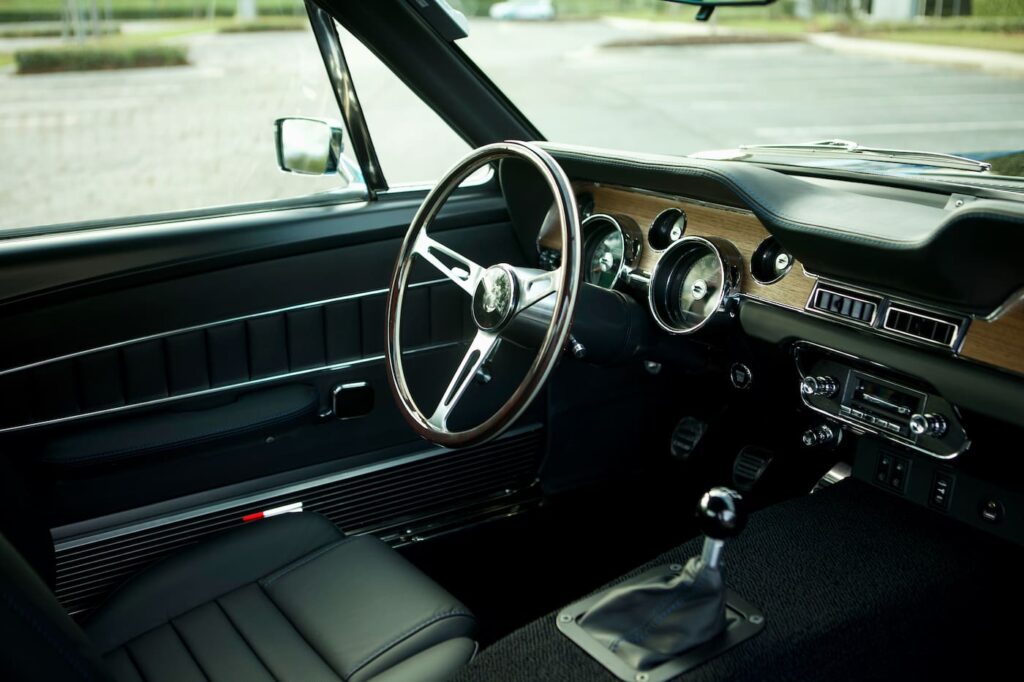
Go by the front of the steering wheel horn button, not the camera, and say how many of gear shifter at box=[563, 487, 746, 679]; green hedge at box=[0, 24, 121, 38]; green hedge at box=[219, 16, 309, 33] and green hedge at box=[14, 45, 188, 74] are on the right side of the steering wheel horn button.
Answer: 3

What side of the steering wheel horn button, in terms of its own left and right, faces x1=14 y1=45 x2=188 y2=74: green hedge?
right

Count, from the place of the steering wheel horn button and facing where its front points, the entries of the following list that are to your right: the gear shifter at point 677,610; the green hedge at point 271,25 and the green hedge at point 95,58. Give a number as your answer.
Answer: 2

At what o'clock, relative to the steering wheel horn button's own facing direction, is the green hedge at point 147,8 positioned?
The green hedge is roughly at 3 o'clock from the steering wheel horn button.

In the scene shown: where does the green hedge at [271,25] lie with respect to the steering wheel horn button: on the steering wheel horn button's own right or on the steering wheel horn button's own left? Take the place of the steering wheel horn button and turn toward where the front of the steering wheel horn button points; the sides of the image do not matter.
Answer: on the steering wheel horn button's own right

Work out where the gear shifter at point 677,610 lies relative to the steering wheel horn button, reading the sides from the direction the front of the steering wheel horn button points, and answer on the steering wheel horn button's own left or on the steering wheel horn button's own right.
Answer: on the steering wheel horn button's own left

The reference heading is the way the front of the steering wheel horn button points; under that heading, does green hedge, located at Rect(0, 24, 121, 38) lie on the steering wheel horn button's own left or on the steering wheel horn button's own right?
on the steering wheel horn button's own right

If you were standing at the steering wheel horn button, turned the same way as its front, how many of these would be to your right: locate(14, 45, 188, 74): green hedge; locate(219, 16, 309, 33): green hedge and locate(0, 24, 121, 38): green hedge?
3

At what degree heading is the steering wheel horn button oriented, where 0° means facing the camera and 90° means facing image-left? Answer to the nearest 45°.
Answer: approximately 45°
